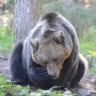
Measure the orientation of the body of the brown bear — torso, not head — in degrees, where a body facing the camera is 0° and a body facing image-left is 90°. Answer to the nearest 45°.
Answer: approximately 0°

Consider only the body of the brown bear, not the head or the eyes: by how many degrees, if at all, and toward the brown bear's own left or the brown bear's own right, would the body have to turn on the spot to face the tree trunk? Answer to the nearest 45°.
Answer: approximately 180°
